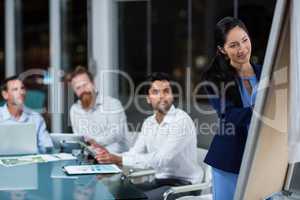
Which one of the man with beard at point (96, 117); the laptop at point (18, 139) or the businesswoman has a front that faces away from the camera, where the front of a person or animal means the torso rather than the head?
the laptop

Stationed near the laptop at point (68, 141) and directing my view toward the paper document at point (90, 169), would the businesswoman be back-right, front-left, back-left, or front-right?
front-left

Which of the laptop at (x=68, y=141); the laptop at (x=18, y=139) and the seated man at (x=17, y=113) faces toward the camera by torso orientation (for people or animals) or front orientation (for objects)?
the seated man

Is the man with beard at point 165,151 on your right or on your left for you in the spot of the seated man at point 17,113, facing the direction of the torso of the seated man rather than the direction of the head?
on your left

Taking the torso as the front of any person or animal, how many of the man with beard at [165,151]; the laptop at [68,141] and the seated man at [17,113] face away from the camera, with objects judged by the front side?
1

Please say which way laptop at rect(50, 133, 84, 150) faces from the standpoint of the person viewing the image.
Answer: facing away from the viewer

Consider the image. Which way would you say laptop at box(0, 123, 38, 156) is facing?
away from the camera

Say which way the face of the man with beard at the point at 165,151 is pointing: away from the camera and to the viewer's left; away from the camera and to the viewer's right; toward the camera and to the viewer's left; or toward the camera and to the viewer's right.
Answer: toward the camera and to the viewer's right

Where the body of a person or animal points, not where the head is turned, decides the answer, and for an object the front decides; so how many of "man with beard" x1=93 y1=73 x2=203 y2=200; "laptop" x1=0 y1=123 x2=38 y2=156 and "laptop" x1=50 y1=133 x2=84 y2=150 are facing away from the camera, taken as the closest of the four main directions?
2

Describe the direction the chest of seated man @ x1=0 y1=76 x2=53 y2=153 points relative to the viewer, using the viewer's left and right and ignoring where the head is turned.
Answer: facing the viewer

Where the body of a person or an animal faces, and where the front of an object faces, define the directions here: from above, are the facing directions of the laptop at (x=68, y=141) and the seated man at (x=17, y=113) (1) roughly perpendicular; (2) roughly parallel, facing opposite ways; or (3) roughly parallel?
roughly parallel, facing opposite ways

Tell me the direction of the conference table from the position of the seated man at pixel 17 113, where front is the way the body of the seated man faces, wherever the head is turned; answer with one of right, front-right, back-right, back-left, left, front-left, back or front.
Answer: front

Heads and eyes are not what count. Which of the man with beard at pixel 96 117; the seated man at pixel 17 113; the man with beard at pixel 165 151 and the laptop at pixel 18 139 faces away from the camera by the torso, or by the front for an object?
the laptop
